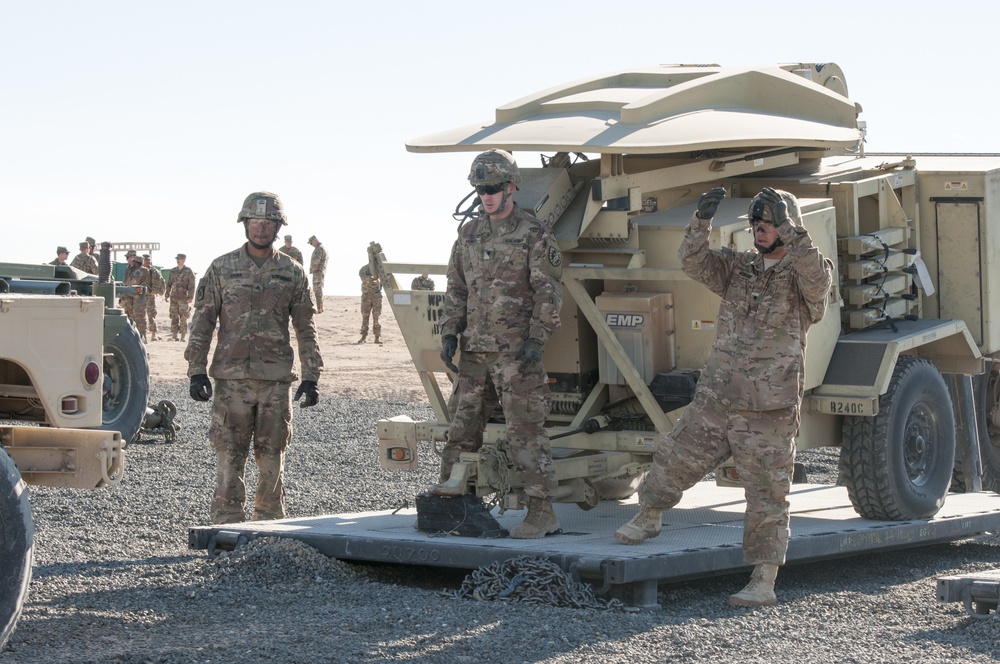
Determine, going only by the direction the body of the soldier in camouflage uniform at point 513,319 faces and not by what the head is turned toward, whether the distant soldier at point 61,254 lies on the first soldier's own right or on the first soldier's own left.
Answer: on the first soldier's own right

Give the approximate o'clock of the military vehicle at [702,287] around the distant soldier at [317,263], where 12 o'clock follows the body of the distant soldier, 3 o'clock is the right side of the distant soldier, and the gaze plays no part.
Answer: The military vehicle is roughly at 9 o'clock from the distant soldier.

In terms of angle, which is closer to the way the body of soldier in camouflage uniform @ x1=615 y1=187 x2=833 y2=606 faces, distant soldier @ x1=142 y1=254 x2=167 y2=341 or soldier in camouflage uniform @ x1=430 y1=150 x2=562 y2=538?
the soldier in camouflage uniform

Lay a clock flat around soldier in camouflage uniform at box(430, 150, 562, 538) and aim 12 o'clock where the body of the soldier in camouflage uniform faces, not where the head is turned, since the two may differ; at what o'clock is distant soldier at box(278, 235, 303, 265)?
The distant soldier is roughly at 4 o'clock from the soldier in camouflage uniform.

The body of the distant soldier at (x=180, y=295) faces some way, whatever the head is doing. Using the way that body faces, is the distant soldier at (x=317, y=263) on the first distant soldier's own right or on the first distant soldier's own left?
on the first distant soldier's own left

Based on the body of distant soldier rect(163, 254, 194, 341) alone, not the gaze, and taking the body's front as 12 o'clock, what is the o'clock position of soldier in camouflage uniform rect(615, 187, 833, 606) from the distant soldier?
The soldier in camouflage uniform is roughly at 12 o'clock from the distant soldier.

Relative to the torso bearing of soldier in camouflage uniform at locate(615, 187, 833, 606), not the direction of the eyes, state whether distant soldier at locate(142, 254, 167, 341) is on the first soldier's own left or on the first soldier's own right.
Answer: on the first soldier's own right

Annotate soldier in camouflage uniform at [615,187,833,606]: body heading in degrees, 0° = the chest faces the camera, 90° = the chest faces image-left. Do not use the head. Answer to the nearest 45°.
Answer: approximately 45°
